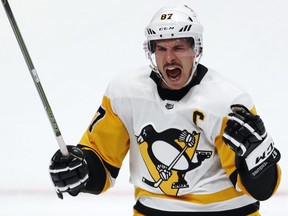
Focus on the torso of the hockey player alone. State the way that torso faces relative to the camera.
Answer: toward the camera
